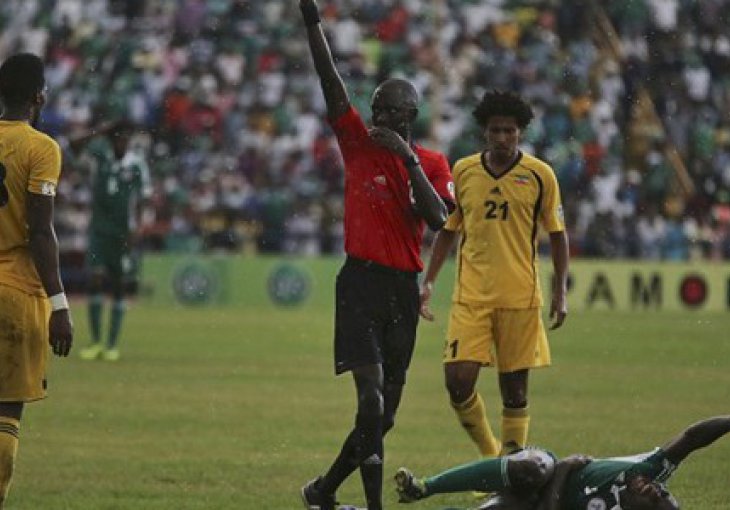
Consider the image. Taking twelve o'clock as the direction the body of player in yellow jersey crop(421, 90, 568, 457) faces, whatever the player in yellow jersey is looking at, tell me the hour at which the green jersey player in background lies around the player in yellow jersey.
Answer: The green jersey player in background is roughly at 5 o'clock from the player in yellow jersey.

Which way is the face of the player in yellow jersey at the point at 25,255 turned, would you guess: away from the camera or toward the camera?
away from the camera

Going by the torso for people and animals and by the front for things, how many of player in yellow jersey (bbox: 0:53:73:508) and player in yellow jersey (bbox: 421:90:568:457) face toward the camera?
1

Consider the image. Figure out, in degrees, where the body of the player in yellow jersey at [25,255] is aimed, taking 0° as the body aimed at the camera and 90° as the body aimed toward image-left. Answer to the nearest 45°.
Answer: approximately 225°

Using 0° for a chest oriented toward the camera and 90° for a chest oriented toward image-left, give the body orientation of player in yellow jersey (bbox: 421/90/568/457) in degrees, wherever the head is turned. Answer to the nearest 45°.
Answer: approximately 0°

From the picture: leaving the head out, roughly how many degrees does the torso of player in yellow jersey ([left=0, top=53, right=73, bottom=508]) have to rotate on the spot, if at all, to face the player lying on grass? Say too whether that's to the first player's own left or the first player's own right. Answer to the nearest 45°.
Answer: approximately 45° to the first player's own right
